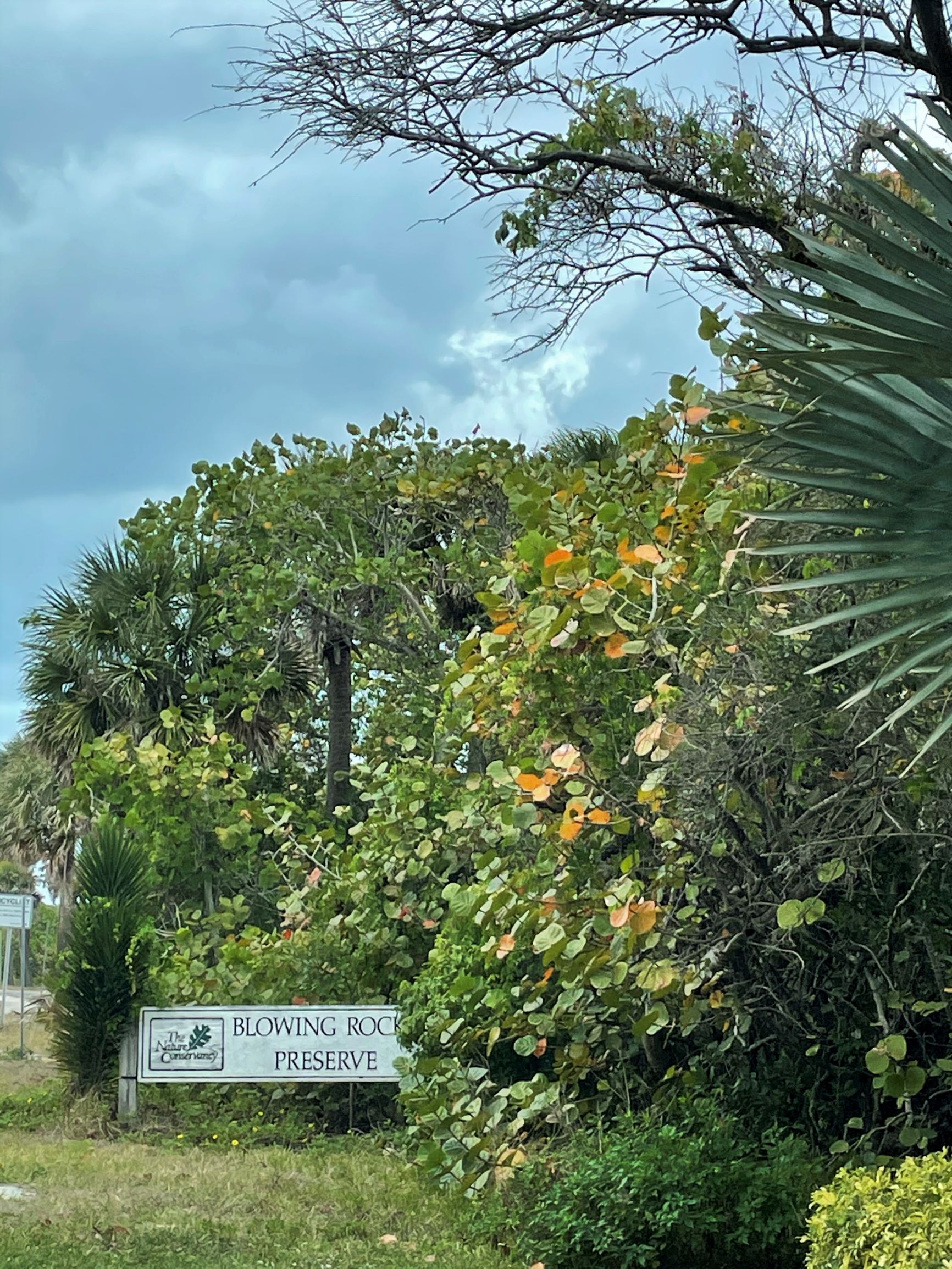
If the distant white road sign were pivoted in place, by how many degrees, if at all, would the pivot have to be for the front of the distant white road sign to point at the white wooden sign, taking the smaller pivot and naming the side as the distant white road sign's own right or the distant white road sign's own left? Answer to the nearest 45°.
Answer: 0° — it already faces it

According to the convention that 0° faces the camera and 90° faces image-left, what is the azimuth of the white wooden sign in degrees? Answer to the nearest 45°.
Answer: approximately 0°

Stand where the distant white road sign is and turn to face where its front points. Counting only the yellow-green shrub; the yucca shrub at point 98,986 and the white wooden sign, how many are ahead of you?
3

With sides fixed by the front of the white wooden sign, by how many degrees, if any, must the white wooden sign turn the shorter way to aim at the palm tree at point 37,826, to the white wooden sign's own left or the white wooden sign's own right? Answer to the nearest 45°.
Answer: approximately 180°

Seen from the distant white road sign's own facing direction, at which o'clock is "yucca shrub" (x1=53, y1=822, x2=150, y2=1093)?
The yucca shrub is roughly at 12 o'clock from the distant white road sign.

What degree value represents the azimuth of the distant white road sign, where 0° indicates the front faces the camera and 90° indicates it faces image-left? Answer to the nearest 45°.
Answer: approximately 0°

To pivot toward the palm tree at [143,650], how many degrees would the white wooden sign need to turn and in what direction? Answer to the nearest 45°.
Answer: approximately 180°

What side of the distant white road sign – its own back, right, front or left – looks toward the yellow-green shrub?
front

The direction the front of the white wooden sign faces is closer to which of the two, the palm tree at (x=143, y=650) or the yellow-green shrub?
the yellow-green shrub

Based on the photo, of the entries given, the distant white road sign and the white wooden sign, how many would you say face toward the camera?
2

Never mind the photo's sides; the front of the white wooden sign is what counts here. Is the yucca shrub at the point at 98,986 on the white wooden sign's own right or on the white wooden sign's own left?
on the white wooden sign's own right
